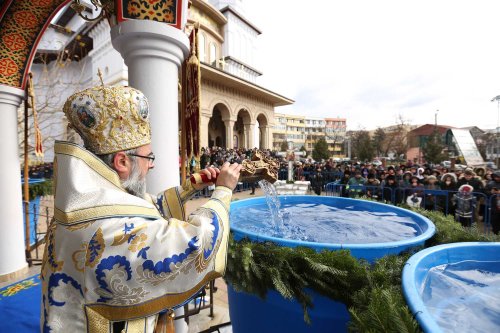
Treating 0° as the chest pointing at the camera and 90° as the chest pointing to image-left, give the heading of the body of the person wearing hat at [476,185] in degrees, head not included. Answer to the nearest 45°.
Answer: approximately 45°

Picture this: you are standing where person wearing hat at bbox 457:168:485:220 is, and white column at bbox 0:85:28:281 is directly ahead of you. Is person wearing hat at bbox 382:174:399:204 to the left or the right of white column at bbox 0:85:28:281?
right

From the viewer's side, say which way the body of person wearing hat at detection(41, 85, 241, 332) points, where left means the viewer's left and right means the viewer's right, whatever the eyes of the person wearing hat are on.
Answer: facing away from the viewer and to the right of the viewer

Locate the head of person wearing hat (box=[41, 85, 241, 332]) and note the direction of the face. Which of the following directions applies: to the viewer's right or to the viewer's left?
to the viewer's right
